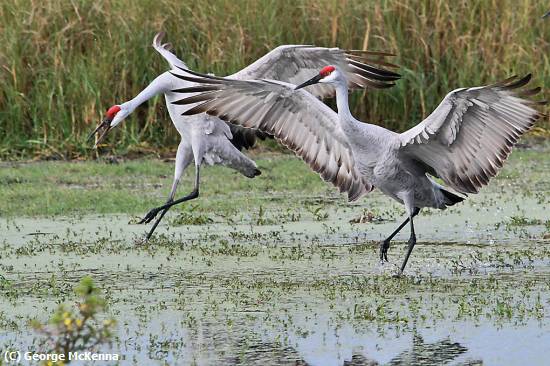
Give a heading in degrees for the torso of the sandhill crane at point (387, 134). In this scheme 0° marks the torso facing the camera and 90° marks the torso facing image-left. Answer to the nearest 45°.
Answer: approximately 45°
